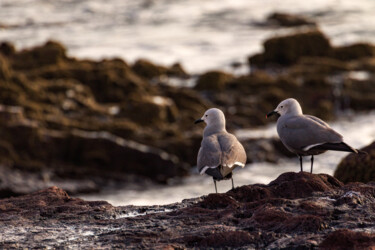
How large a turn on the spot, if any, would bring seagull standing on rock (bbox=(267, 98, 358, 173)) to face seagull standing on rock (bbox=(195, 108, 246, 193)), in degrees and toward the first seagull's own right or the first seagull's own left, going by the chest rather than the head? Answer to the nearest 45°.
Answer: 0° — it already faces it

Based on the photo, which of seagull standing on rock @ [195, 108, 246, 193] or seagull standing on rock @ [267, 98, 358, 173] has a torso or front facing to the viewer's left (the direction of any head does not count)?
seagull standing on rock @ [267, 98, 358, 173]

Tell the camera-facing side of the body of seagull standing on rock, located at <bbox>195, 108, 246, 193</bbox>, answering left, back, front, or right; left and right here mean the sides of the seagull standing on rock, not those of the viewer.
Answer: back

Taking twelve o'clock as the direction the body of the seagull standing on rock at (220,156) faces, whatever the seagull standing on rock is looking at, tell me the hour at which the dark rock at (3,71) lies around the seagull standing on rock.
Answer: The dark rock is roughly at 11 o'clock from the seagull standing on rock.

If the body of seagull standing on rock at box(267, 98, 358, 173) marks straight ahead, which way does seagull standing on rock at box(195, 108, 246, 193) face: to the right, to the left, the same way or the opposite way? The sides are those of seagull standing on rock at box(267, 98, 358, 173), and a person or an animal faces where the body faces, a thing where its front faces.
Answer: to the right

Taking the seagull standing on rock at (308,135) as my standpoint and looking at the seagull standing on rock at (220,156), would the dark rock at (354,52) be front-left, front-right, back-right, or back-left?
back-right

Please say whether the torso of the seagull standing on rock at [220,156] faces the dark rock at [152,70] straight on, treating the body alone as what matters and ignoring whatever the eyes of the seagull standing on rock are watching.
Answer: yes

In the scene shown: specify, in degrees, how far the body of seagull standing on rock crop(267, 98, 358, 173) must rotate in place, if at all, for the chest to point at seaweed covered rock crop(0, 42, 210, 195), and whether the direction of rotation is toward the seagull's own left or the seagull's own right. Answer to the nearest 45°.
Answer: approximately 45° to the seagull's own right

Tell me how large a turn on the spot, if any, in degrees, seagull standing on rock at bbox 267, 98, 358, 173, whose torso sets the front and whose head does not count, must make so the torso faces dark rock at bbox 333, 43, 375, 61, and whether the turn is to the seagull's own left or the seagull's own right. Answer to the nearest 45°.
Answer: approximately 90° to the seagull's own right

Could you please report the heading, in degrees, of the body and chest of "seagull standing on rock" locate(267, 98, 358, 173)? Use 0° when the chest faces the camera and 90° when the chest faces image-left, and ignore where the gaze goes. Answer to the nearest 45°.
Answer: approximately 90°

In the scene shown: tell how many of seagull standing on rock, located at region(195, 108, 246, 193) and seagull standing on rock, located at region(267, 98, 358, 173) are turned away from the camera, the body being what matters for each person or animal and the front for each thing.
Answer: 1
